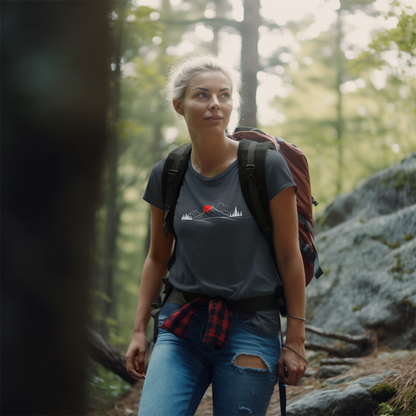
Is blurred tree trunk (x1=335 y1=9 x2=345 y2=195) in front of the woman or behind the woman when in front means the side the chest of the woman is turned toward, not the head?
behind

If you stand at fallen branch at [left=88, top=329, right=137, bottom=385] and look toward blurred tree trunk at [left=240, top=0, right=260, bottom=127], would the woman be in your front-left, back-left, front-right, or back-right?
back-right

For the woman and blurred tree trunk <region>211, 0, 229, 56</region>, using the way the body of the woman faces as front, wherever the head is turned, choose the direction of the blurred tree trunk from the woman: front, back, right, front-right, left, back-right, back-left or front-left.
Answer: back

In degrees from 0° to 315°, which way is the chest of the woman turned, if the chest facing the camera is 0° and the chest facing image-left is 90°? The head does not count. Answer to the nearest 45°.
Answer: approximately 0°
